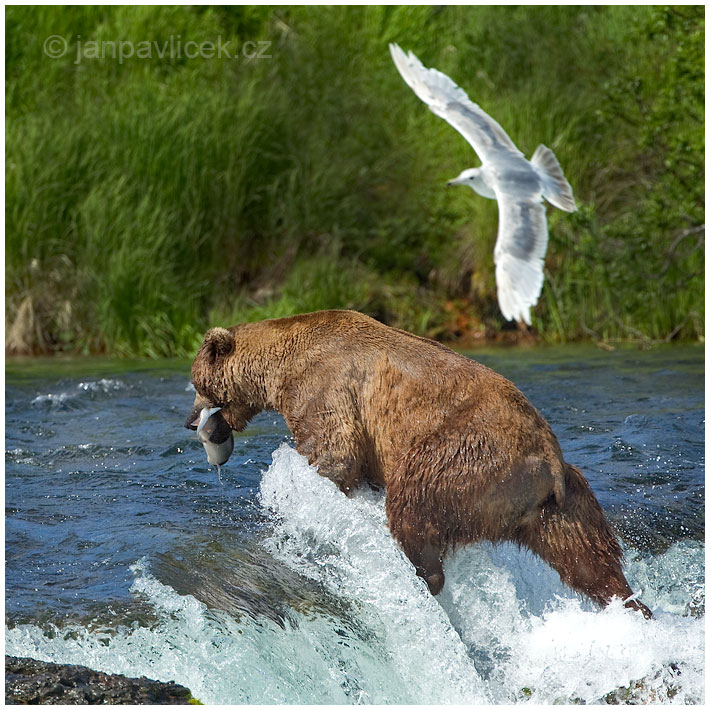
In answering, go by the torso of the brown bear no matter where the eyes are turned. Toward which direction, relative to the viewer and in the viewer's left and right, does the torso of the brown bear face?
facing away from the viewer and to the left of the viewer

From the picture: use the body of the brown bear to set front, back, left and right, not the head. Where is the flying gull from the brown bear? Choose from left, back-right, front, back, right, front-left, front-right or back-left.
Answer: front-right

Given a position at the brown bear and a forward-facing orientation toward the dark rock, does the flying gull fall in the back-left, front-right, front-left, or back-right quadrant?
back-right

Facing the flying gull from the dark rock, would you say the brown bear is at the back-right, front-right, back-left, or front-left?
front-right

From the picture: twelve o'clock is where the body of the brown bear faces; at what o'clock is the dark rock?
The dark rock is roughly at 10 o'clock from the brown bear.

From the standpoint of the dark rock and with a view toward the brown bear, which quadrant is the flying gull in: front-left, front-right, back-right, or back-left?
front-left
